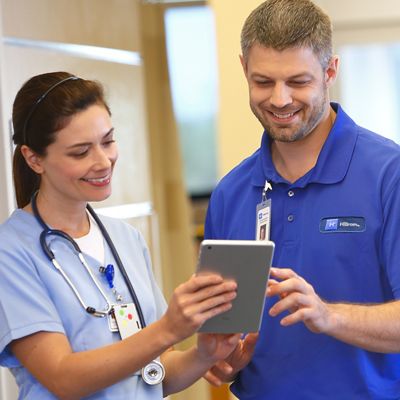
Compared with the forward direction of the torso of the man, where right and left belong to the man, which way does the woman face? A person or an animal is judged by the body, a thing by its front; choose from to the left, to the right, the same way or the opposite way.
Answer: to the left

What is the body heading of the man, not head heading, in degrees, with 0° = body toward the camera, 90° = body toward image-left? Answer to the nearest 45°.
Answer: approximately 45°

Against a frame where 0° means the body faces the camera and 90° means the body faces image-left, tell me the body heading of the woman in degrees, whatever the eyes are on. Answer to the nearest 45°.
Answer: approximately 315°

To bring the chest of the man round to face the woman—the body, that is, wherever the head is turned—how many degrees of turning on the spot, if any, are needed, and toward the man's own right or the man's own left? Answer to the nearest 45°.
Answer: approximately 45° to the man's own right
